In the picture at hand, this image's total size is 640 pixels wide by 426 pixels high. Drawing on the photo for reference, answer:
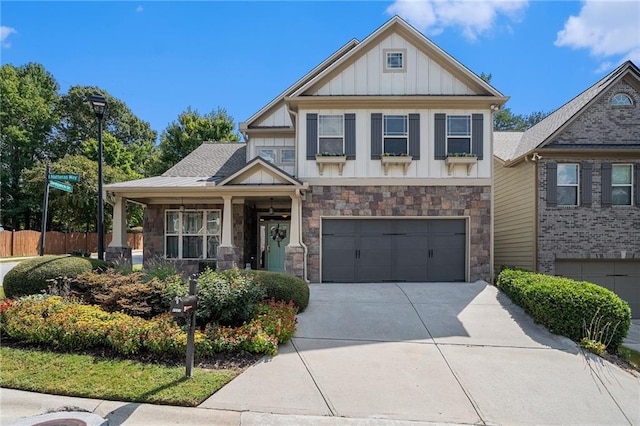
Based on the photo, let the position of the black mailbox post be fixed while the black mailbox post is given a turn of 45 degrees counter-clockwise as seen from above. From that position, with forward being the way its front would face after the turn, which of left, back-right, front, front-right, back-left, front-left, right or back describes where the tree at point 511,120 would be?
back-left

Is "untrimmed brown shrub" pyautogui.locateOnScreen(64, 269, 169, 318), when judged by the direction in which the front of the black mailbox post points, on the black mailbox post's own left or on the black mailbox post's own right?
on the black mailbox post's own right

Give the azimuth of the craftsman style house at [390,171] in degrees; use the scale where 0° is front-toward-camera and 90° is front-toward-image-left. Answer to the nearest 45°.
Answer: approximately 0°

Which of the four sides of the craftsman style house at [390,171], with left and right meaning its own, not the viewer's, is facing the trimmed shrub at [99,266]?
right

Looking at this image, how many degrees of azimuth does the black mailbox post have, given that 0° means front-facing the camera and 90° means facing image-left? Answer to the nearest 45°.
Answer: approximately 45°

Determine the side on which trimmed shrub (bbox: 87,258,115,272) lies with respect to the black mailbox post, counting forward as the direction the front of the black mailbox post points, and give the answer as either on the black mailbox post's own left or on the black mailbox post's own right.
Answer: on the black mailbox post's own right

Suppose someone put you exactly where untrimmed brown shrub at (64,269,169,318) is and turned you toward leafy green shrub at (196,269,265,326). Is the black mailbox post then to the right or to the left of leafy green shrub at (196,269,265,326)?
right

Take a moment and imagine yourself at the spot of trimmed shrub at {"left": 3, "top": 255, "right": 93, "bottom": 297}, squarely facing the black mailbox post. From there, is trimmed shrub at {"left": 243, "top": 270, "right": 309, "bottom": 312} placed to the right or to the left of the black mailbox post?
left

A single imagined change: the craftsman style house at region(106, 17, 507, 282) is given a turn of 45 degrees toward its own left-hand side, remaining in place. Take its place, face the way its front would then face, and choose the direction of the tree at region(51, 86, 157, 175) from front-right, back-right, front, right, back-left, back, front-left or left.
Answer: back

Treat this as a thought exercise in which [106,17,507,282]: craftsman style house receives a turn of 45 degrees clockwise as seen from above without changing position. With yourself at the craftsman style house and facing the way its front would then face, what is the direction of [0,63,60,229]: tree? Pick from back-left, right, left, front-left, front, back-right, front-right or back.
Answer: right

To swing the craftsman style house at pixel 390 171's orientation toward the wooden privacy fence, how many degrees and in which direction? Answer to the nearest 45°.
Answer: approximately 135° to its right

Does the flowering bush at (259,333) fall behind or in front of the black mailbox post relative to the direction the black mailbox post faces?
behind

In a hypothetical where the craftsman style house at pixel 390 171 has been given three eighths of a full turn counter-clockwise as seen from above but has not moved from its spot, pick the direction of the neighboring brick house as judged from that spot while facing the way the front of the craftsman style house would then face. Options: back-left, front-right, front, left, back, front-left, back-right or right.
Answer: front-right
